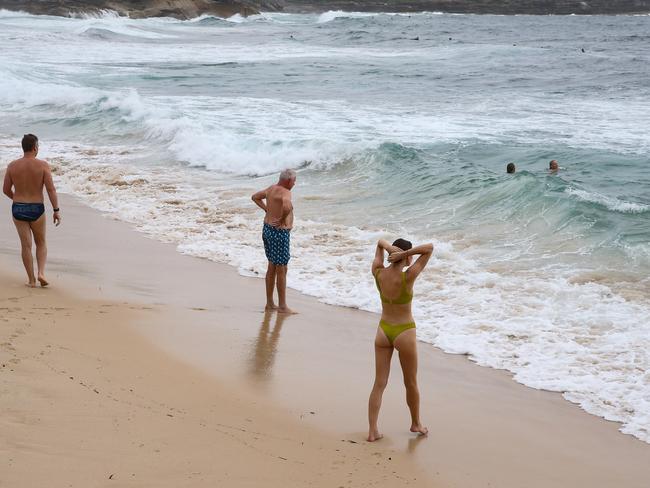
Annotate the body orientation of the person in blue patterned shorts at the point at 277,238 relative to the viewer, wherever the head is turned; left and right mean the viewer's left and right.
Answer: facing away from the viewer and to the right of the viewer

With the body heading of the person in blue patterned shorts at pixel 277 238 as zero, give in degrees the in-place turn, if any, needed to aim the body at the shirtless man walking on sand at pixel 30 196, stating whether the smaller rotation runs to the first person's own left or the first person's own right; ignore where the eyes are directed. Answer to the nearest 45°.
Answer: approximately 135° to the first person's own left

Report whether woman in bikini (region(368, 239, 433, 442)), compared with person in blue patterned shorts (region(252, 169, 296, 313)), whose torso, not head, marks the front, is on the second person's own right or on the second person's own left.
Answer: on the second person's own right
